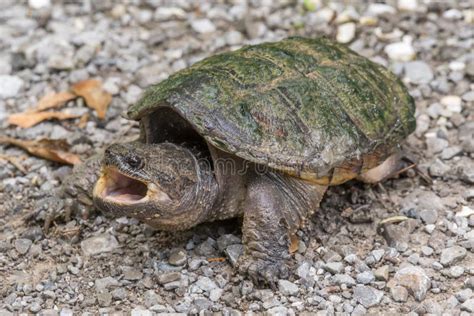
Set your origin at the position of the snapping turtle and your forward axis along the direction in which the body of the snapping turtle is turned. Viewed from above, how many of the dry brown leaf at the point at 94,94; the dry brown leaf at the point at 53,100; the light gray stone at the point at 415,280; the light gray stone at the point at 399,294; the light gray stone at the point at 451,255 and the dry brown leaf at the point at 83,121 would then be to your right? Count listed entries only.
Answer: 3

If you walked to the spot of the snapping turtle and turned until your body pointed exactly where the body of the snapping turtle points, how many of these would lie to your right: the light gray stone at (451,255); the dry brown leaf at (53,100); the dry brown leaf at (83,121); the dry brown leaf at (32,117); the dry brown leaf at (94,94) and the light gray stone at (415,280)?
4

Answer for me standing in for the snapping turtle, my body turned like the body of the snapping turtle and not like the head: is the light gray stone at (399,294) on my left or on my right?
on my left

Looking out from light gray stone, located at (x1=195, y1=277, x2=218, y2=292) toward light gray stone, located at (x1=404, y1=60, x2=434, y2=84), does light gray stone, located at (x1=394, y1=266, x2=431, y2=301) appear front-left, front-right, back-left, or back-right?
front-right

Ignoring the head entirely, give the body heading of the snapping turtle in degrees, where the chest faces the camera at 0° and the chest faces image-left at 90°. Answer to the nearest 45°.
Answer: approximately 45°

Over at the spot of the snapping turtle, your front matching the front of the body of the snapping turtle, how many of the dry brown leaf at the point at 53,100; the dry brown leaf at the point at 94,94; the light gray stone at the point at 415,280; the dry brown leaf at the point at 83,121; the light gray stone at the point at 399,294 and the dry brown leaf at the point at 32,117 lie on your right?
4

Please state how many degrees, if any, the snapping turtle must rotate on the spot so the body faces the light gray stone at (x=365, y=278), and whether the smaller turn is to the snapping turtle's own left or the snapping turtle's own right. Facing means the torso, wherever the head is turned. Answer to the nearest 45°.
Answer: approximately 90° to the snapping turtle's own left

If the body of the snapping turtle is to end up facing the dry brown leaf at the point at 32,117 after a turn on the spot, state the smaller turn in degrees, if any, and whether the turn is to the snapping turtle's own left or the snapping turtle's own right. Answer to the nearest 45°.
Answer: approximately 90° to the snapping turtle's own right

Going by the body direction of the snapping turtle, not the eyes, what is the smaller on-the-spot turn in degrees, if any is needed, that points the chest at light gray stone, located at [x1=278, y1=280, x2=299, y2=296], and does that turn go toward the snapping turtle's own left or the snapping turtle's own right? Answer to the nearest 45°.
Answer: approximately 90° to the snapping turtle's own left

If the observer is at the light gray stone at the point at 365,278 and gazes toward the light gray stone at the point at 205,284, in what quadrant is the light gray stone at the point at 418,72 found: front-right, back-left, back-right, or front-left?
back-right

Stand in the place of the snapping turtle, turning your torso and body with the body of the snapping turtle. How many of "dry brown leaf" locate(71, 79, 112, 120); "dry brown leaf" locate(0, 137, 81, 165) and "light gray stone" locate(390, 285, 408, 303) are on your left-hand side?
1

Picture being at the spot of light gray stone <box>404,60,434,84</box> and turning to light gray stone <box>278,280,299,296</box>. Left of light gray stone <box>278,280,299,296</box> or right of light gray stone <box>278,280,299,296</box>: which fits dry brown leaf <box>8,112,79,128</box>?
right

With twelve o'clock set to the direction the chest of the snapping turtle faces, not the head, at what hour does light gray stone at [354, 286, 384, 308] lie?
The light gray stone is roughly at 9 o'clock from the snapping turtle.

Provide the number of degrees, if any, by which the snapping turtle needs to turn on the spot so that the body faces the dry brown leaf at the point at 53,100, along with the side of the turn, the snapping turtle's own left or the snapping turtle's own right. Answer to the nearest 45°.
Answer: approximately 90° to the snapping turtle's own right

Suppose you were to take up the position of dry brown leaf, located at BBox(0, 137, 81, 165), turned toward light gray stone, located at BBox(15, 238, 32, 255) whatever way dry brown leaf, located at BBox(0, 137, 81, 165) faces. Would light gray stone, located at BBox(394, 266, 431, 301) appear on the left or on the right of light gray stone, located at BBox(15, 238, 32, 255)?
left

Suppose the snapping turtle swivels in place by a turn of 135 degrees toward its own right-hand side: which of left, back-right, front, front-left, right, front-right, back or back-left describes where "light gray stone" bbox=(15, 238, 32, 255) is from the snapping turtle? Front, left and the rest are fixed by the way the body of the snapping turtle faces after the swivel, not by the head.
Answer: left

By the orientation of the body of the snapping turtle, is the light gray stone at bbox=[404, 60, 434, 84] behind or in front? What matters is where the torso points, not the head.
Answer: behind

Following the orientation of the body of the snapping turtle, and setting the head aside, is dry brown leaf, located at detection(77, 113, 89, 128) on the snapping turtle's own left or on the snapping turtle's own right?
on the snapping turtle's own right
